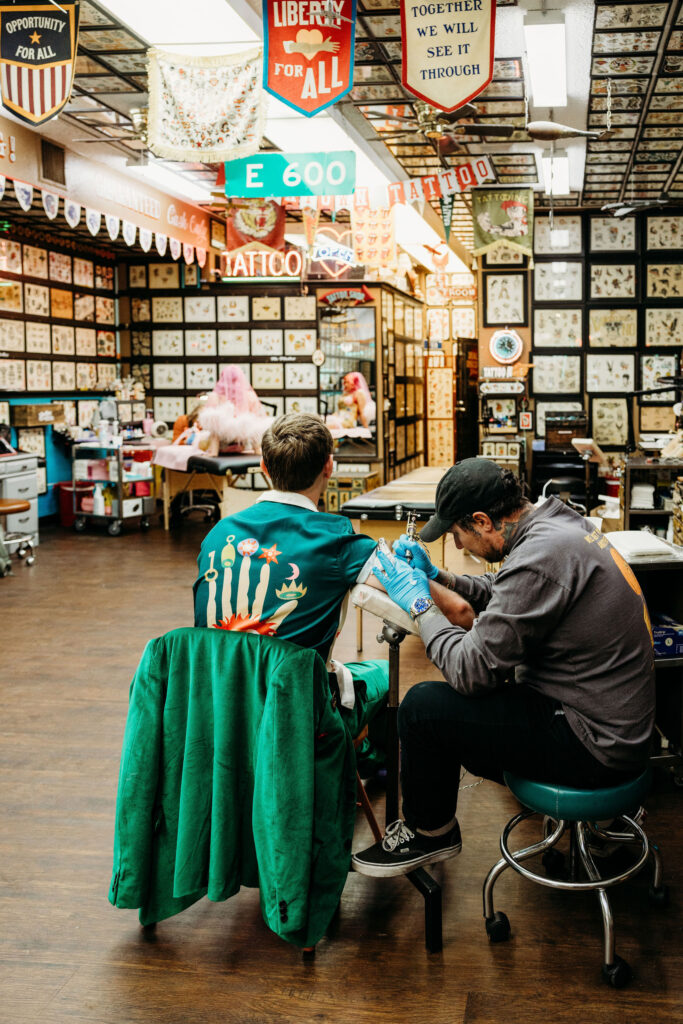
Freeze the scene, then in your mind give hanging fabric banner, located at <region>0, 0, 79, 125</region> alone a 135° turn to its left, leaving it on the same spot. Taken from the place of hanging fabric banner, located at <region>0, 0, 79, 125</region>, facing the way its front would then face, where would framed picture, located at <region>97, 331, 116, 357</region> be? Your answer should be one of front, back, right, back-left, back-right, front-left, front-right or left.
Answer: front-left

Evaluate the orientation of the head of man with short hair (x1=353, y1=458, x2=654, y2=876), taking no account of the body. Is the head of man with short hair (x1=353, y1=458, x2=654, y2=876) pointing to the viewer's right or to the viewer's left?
to the viewer's left

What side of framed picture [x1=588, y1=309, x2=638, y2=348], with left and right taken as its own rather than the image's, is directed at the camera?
front

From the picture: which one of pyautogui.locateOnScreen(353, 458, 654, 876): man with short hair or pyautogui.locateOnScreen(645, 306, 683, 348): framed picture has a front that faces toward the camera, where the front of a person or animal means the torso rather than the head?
the framed picture

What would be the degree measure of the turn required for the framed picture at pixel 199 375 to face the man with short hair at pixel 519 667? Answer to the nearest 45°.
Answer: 0° — it already faces them

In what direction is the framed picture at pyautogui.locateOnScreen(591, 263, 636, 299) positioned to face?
toward the camera

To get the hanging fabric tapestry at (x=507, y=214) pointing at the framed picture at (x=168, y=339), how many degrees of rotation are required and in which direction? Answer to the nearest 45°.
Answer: approximately 135° to its right

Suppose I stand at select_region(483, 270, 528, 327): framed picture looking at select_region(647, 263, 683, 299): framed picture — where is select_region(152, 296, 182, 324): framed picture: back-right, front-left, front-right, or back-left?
back-left

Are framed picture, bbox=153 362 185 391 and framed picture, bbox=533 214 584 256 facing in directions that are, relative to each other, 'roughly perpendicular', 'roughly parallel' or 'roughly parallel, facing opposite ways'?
roughly parallel

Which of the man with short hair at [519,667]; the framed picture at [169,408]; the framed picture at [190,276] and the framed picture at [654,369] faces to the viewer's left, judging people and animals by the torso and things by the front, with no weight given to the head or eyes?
the man with short hair

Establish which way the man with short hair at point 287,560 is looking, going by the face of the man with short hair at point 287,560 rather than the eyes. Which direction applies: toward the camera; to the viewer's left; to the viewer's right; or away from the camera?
away from the camera

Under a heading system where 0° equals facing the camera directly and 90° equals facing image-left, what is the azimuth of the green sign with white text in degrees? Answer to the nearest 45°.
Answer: approximately 0°

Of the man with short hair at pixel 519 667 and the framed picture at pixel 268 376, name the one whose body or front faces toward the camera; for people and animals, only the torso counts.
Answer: the framed picture

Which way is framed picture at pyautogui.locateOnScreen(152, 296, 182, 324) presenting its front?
toward the camera

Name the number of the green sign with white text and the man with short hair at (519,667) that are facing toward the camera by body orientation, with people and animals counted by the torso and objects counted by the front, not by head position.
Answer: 1

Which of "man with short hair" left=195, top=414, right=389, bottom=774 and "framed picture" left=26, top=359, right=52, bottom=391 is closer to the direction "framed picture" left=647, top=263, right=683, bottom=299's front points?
the man with short hair

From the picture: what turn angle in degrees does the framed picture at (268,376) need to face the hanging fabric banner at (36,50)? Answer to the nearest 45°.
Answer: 0° — it already faces it
